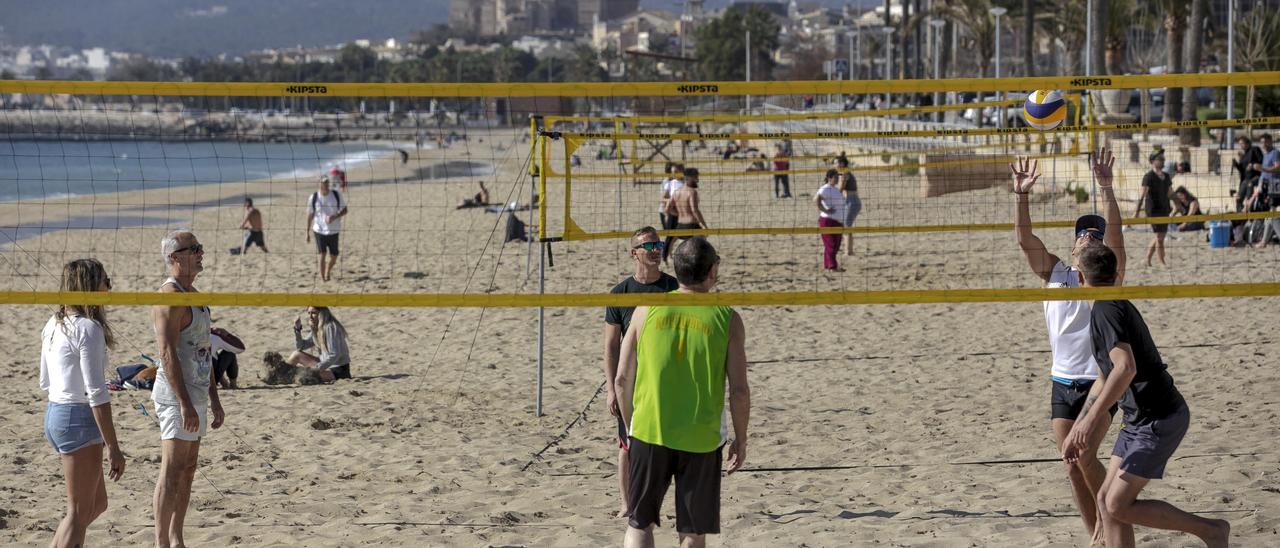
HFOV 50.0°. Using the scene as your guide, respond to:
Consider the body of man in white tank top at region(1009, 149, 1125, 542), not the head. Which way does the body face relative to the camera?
toward the camera

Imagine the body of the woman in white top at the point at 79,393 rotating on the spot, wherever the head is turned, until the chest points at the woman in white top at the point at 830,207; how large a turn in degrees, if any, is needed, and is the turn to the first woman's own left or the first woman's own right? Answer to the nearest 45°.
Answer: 0° — they already face them

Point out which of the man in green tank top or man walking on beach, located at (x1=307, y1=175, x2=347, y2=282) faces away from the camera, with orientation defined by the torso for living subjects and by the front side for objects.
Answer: the man in green tank top

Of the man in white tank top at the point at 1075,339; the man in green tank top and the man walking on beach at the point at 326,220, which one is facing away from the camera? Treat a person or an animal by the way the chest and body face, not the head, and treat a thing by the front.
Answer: the man in green tank top

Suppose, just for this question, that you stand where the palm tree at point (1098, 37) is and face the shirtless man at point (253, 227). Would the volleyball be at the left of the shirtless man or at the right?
left

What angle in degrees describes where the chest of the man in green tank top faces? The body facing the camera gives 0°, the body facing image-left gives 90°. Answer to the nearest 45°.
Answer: approximately 180°

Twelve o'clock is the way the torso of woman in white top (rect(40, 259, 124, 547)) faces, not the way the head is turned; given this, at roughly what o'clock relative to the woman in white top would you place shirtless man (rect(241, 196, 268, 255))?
The shirtless man is roughly at 11 o'clock from the woman in white top.

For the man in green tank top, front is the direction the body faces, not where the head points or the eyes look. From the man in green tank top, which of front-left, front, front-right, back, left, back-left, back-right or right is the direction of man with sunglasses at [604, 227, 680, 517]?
front

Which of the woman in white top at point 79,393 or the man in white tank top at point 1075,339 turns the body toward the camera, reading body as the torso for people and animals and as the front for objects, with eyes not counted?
the man in white tank top

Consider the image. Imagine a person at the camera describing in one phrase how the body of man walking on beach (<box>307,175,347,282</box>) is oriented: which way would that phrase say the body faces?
toward the camera

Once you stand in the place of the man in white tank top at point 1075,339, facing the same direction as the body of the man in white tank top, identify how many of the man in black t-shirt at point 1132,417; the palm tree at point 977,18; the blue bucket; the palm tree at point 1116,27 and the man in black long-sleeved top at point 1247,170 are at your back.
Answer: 4

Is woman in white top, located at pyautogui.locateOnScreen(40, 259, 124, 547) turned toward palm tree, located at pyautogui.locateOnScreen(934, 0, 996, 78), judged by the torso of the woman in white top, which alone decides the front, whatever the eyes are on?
yes

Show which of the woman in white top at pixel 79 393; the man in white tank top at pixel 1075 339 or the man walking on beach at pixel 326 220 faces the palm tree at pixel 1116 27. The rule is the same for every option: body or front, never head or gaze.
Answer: the woman in white top

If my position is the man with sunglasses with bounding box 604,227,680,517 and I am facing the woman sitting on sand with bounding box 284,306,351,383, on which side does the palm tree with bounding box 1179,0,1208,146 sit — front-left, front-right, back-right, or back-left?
front-right

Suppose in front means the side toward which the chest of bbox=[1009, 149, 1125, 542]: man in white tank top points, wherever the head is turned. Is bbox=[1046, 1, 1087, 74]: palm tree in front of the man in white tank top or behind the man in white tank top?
behind

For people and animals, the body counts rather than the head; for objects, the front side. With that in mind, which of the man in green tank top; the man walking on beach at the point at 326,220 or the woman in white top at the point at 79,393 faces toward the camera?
the man walking on beach

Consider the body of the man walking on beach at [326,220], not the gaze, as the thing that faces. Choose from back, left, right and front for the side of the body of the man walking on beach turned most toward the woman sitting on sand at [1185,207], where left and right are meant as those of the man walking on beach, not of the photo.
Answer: left

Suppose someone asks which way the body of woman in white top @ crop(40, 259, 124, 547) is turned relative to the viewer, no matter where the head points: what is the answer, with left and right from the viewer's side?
facing away from the viewer and to the right of the viewer

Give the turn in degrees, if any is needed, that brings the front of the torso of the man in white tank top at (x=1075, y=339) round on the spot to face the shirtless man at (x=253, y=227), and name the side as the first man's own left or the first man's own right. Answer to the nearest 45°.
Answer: approximately 135° to the first man's own right

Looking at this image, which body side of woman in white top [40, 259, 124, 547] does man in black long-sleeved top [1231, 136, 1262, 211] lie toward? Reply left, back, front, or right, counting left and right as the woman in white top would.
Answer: front

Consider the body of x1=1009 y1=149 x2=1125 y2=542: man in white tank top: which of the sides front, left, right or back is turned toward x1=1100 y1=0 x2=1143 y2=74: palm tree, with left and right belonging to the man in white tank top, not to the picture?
back

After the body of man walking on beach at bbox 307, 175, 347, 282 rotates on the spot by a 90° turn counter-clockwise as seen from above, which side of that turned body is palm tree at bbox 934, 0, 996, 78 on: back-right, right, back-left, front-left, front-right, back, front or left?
front-left

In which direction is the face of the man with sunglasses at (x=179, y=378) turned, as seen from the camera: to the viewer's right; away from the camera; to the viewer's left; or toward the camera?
to the viewer's right
